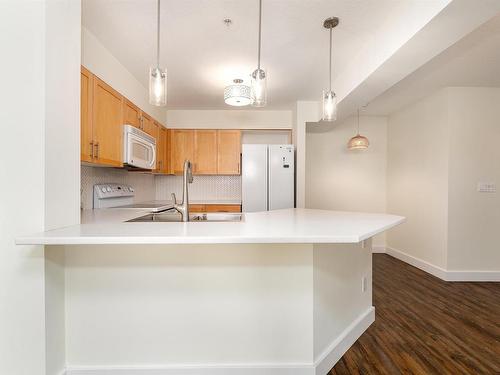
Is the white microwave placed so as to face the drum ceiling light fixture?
yes

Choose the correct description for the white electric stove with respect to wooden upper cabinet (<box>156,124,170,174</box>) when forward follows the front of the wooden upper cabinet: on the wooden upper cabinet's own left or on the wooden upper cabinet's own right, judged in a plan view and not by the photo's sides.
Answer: on the wooden upper cabinet's own right

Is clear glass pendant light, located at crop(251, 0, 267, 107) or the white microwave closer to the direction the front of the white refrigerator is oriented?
the clear glass pendant light

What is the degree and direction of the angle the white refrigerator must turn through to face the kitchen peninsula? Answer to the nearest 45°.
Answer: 0° — it already faces it

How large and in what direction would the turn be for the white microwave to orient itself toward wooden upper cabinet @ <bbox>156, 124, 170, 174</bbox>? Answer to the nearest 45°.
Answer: approximately 135° to its left

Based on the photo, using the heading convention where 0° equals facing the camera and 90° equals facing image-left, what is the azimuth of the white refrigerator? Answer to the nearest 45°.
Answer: approximately 0°

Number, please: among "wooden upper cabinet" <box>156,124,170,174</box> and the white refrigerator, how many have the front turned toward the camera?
1

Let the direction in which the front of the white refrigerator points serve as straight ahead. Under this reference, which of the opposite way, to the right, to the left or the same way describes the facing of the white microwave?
to the left

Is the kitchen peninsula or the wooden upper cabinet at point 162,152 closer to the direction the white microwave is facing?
the kitchen peninsula

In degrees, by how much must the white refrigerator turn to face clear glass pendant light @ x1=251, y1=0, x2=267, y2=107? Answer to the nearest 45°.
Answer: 0° — it already faces it

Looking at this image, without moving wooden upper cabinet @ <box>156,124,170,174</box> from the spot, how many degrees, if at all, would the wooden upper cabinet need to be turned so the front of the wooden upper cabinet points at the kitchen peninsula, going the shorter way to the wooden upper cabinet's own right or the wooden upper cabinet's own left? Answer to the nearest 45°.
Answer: approximately 90° to the wooden upper cabinet's own right

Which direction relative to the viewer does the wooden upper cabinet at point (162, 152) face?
to the viewer's right
